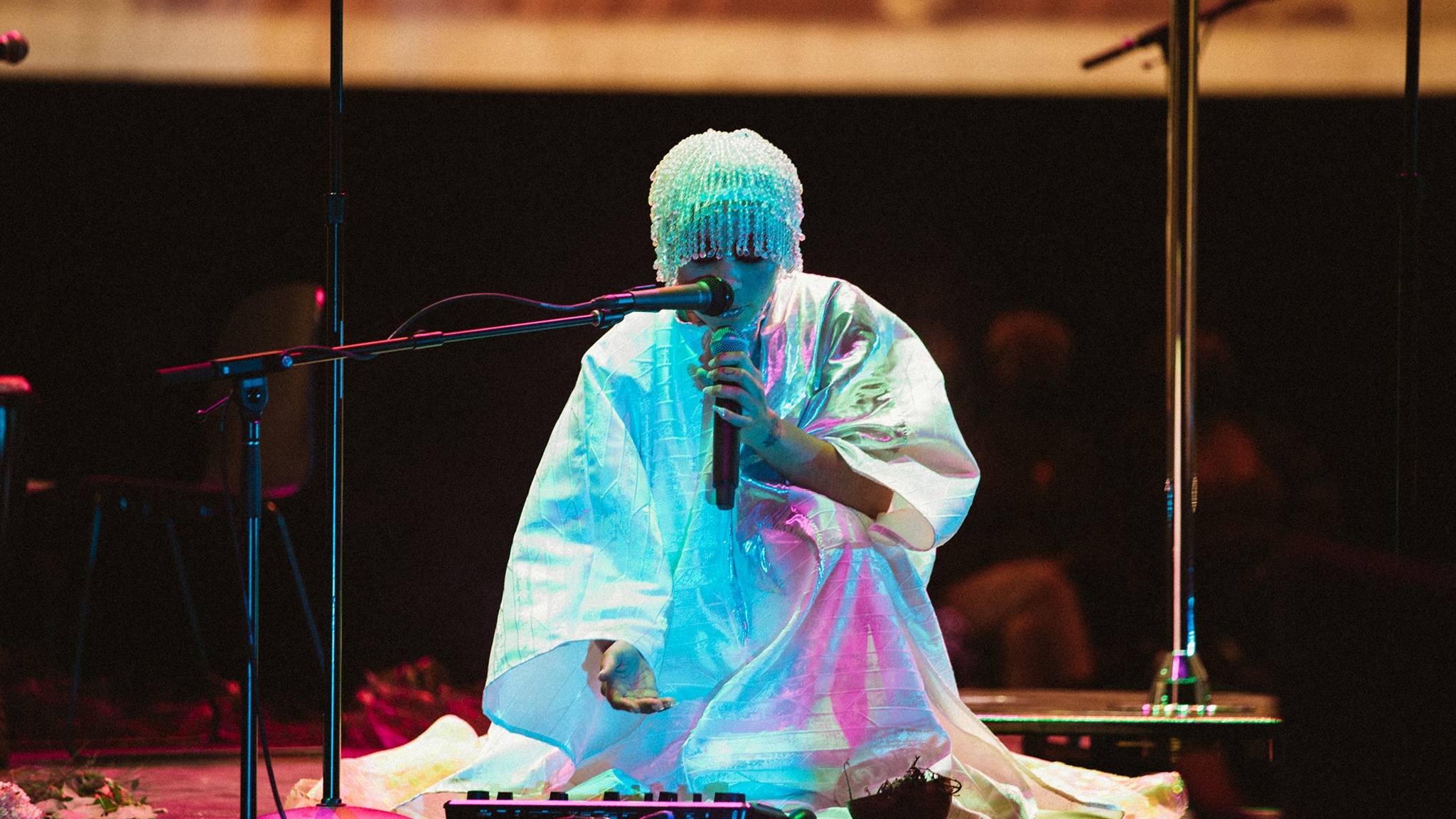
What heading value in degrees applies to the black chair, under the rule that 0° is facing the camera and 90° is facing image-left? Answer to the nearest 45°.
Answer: approximately 45°

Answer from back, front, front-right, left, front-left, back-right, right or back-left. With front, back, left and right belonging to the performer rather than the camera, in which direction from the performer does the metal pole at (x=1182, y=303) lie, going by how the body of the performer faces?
back-left

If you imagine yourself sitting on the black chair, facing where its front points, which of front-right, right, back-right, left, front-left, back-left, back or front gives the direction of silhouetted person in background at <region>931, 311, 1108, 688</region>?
back-left

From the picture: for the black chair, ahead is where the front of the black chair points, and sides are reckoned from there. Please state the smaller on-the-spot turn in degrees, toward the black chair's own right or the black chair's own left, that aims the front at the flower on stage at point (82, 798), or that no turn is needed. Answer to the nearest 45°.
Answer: approximately 45° to the black chair's own left

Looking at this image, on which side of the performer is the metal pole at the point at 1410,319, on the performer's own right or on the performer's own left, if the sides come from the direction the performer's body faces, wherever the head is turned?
on the performer's own left

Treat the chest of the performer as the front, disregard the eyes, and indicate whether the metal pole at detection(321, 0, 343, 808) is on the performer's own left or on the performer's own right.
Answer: on the performer's own right

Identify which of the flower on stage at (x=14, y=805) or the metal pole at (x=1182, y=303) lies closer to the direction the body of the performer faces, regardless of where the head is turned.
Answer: the flower on stage

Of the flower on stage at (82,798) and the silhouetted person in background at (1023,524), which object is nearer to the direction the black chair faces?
the flower on stage

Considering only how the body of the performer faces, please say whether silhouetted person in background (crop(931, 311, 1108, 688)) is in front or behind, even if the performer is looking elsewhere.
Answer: behind

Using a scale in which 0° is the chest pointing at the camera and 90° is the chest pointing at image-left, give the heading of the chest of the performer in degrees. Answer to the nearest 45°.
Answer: approximately 0°
